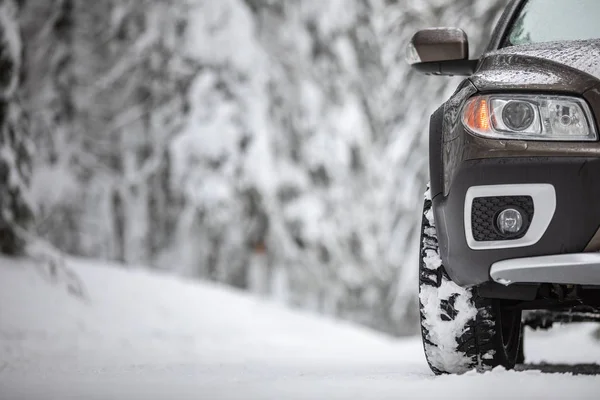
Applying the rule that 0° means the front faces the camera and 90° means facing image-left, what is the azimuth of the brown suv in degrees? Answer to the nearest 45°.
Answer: approximately 0°

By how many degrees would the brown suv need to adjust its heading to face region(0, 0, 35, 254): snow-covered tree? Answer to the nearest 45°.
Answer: approximately 135° to its right
